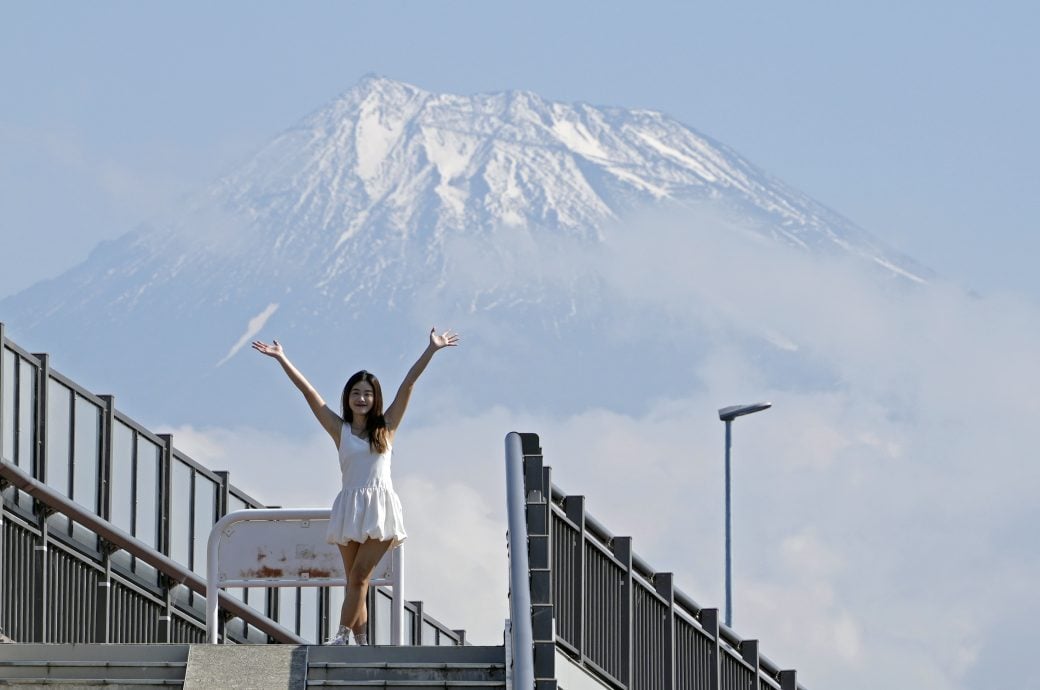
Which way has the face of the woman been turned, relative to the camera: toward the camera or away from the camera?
toward the camera

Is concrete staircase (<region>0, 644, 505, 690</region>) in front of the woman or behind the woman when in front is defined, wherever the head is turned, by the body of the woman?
in front

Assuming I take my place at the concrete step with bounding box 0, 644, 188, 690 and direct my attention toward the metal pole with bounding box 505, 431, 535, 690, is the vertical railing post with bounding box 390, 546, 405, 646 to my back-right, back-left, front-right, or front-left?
front-left

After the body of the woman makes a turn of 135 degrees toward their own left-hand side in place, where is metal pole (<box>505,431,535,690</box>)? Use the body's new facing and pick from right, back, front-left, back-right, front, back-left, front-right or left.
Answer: right

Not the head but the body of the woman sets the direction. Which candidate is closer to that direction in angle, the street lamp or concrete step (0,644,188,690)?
the concrete step

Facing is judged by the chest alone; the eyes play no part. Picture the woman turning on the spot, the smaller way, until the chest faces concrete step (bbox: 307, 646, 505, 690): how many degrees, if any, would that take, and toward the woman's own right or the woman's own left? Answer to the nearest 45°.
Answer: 0° — they already face it

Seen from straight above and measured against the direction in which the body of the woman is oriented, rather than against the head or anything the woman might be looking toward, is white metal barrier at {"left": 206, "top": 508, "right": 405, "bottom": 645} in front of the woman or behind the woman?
behind

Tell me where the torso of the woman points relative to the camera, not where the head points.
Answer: toward the camera
